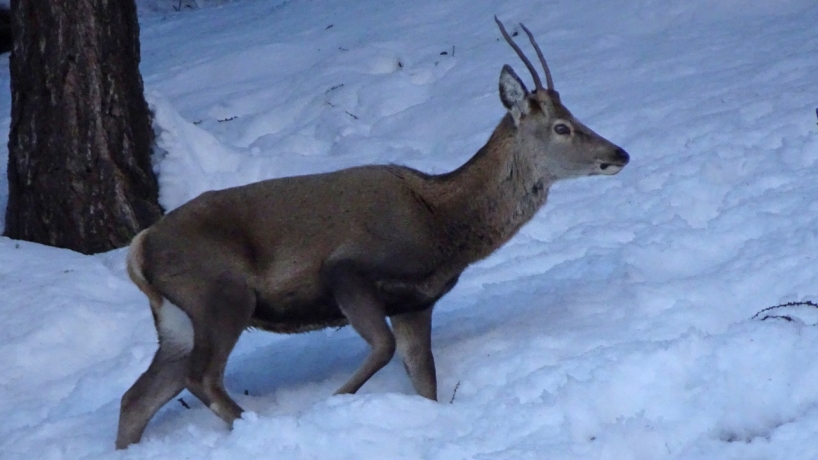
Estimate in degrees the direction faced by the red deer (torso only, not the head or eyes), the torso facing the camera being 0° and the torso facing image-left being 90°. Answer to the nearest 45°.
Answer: approximately 270°

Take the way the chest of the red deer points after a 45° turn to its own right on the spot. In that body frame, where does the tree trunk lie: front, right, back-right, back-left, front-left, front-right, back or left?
back
